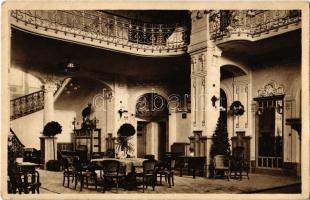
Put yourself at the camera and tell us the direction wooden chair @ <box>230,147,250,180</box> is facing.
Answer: facing the viewer and to the right of the viewer

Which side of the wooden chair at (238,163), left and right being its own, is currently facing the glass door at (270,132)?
left
